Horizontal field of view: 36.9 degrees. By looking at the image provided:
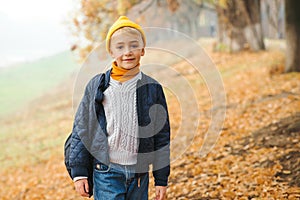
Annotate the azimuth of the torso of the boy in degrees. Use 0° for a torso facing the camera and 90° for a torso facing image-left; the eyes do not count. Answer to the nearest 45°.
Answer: approximately 0°

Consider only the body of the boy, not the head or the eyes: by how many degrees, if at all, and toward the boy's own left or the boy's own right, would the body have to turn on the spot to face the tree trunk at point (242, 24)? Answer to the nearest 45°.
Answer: approximately 180°
